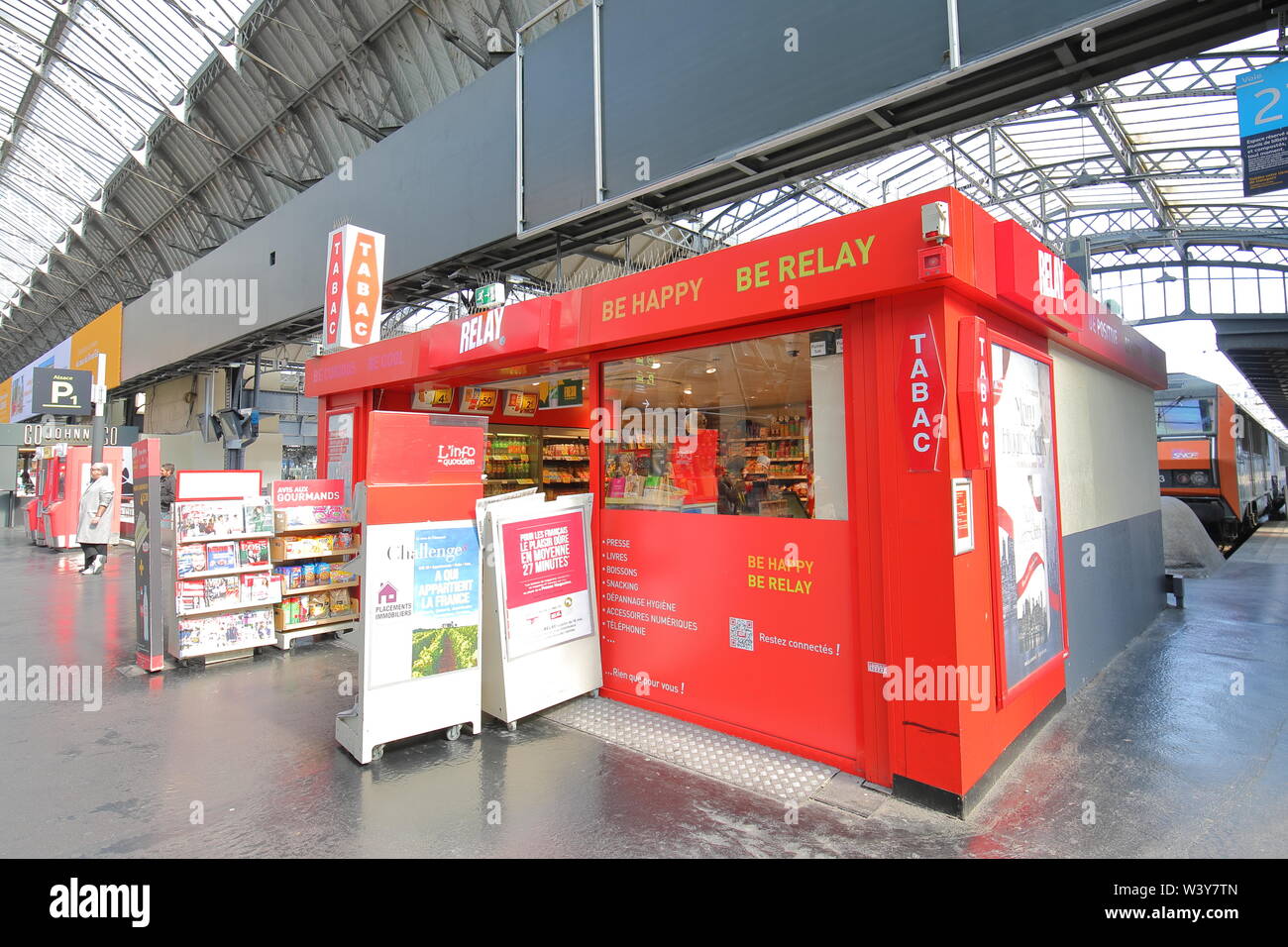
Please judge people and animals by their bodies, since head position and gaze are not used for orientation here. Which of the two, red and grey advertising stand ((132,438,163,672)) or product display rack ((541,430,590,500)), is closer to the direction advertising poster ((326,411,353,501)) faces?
the red and grey advertising stand

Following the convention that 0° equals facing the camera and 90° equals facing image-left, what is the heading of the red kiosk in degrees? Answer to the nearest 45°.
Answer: approximately 45°

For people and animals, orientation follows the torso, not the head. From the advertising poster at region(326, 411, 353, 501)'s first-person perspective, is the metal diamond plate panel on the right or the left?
on its left

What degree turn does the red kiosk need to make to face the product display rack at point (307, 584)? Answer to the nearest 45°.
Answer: approximately 90° to its right

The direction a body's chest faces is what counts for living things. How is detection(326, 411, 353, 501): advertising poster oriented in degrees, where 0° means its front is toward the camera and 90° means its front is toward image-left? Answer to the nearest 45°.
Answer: approximately 45°

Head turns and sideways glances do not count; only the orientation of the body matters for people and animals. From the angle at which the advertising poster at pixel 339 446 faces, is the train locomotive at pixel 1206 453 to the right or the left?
on its left

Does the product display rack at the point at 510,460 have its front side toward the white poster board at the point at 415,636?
yes

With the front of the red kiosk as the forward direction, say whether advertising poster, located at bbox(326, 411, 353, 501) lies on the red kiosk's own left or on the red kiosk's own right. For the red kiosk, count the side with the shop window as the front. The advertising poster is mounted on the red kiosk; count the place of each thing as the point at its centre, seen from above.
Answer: on the red kiosk's own right

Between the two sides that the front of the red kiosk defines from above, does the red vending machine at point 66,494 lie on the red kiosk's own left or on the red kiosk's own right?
on the red kiosk's own right

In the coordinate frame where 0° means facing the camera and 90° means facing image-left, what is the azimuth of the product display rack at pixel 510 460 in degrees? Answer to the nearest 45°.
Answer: approximately 0°

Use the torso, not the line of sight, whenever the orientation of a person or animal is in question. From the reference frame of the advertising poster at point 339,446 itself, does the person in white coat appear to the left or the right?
on its right
